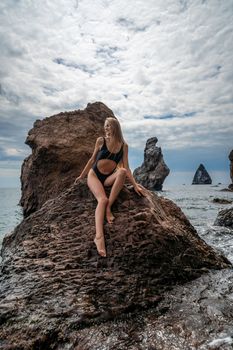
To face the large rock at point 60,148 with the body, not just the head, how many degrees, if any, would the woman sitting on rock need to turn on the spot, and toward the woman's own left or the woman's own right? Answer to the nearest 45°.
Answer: approximately 180°

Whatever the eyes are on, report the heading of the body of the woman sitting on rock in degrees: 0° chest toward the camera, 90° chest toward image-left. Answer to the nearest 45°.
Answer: approximately 0°

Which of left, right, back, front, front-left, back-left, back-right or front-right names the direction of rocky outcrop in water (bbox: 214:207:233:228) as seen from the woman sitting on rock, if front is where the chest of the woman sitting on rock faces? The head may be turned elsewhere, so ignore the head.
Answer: back-left
